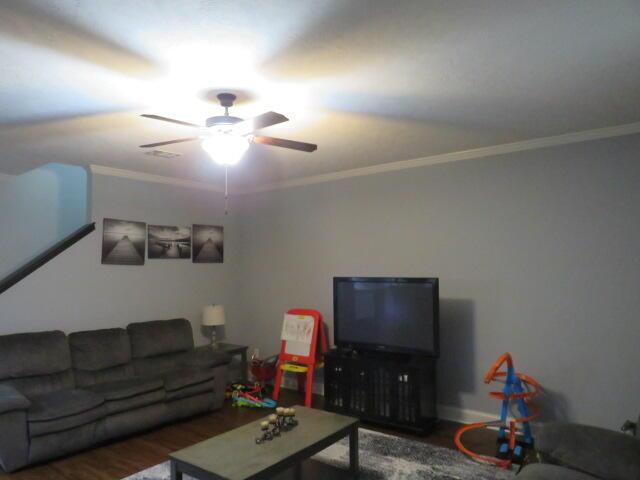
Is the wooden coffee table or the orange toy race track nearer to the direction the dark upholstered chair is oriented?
the wooden coffee table

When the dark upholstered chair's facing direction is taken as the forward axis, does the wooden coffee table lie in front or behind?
in front

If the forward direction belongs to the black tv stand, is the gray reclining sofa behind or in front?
in front

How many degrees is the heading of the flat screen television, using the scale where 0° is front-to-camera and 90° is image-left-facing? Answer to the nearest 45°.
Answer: approximately 45°

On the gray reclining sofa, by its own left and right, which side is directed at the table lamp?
left

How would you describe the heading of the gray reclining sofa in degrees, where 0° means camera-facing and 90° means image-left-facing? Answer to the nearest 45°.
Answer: approximately 315°

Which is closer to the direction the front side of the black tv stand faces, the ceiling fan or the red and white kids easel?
the ceiling fan
